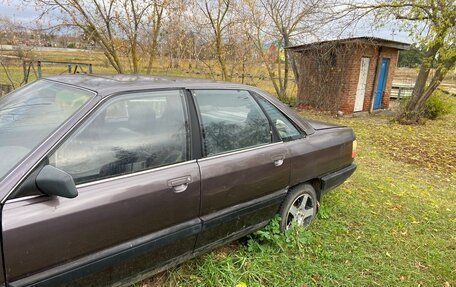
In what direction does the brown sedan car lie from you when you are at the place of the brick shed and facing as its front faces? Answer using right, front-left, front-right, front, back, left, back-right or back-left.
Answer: front-right

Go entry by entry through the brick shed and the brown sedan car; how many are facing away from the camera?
0

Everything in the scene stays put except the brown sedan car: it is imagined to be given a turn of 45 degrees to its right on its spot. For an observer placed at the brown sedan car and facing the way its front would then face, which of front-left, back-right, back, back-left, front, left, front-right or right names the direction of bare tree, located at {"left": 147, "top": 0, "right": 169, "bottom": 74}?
right

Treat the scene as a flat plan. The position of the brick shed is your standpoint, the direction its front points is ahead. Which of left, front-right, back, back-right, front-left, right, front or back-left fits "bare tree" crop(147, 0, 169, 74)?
back

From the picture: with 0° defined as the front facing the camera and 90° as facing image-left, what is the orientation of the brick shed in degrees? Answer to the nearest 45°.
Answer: approximately 315°

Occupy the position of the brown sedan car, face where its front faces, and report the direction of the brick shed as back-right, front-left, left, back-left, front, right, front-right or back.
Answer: back

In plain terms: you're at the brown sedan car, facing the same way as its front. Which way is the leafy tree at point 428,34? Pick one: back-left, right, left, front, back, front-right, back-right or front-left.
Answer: back

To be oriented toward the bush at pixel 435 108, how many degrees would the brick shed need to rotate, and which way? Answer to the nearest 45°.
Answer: approximately 45° to its left

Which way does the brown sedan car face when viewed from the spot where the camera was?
facing the viewer and to the left of the viewer

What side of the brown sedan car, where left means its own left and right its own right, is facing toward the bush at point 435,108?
back

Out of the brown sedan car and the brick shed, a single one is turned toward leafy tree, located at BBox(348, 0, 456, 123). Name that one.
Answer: the brick shed
